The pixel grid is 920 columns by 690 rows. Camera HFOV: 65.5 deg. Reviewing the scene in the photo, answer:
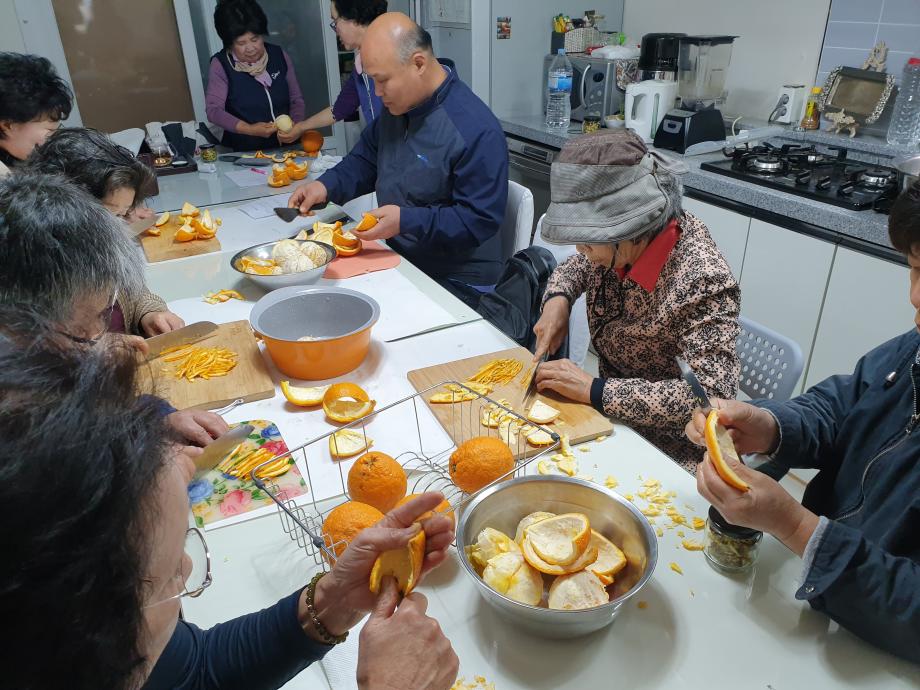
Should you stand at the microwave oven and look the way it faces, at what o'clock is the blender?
The blender is roughly at 9 o'clock from the microwave oven.

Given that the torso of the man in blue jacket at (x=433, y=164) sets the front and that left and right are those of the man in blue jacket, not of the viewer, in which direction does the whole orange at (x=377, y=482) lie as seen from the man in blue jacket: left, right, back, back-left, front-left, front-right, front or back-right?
front-left

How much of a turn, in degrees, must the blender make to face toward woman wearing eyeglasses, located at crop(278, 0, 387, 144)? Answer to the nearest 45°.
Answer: approximately 45° to its right

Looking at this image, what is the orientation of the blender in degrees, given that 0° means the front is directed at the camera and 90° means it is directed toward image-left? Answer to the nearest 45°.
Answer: approximately 45°

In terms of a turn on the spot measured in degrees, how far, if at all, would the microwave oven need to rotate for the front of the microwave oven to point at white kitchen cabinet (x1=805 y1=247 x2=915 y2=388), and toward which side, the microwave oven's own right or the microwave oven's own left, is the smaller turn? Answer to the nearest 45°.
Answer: approximately 90° to the microwave oven's own left

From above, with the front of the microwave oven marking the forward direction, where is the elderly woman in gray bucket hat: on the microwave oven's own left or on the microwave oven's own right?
on the microwave oven's own left

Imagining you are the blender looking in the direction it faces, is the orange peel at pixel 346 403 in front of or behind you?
in front

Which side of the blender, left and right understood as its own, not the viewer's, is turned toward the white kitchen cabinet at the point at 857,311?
left

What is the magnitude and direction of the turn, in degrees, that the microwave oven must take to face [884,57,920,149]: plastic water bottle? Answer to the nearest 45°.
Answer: approximately 90° to its left

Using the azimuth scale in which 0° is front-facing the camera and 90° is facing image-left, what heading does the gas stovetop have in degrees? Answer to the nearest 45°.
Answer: approximately 45°

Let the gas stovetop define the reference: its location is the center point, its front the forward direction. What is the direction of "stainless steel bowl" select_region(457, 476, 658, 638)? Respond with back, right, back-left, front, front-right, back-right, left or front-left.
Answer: front-left

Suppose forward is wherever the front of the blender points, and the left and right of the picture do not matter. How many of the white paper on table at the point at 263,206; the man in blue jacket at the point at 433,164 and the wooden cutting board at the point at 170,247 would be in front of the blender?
3

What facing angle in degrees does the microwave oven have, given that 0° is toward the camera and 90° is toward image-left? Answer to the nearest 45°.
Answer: approximately 45°
